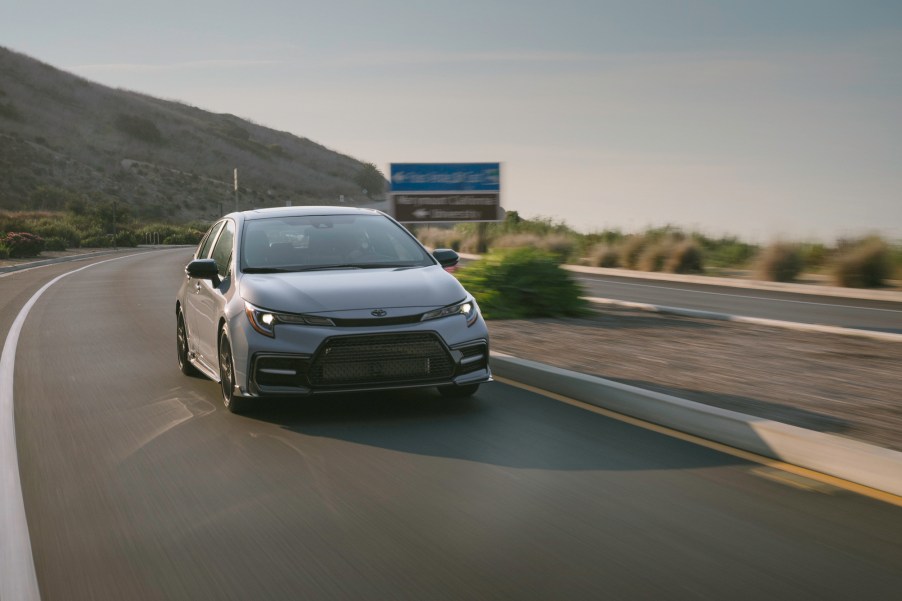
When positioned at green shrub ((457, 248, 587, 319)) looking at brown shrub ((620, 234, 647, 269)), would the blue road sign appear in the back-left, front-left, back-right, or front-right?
front-left

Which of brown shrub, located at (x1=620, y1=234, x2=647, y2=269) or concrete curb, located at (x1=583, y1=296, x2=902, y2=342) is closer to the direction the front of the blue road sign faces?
the concrete curb

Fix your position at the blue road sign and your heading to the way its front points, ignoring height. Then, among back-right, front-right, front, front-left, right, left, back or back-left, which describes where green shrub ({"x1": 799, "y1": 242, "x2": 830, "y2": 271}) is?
left

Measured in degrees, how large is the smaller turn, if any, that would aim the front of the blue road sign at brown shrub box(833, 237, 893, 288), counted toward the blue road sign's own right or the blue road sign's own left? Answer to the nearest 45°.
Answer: approximately 90° to the blue road sign's own left

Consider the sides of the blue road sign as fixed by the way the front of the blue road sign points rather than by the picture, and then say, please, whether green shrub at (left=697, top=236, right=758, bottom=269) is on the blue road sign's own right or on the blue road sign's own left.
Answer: on the blue road sign's own left

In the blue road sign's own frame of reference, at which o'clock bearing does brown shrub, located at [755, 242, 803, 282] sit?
The brown shrub is roughly at 9 o'clock from the blue road sign.

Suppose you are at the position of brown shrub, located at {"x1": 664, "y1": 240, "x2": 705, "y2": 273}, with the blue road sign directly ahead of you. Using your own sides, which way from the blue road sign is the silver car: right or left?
left

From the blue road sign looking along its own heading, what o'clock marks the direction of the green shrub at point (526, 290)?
The green shrub is roughly at 12 o'clock from the blue road sign.

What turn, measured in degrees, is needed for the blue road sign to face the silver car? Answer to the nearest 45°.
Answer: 0° — it already faces it

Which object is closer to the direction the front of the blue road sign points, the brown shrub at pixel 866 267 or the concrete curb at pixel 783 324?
the concrete curb

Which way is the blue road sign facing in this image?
toward the camera

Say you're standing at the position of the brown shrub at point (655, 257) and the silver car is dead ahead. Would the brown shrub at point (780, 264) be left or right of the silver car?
left
